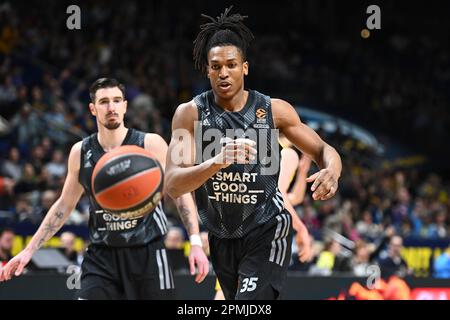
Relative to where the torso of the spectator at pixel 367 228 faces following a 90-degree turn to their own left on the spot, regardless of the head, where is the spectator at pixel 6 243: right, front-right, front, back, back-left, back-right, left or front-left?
back-right

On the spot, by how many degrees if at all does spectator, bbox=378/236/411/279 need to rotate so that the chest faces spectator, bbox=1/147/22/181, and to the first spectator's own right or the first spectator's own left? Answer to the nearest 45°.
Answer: approximately 90° to the first spectator's own right

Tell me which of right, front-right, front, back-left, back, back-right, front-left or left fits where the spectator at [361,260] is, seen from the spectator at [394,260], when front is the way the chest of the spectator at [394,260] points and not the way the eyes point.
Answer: right

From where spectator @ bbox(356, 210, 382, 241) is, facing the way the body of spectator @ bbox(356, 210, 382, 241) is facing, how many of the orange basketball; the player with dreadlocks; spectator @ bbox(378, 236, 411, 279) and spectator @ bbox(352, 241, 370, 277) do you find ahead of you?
4

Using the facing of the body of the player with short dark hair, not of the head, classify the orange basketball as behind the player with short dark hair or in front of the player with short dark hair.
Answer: in front

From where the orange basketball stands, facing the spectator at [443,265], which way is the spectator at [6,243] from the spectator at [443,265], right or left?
left

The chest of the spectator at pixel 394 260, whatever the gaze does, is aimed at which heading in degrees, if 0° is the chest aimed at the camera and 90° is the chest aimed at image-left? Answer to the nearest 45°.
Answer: approximately 0°

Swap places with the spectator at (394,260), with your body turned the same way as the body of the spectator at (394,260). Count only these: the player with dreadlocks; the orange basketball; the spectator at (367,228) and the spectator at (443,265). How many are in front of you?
2

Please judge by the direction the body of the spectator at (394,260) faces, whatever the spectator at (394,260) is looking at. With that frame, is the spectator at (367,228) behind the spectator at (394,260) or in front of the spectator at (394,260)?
behind

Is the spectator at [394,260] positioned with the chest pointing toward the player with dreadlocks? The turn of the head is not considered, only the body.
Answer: yes
